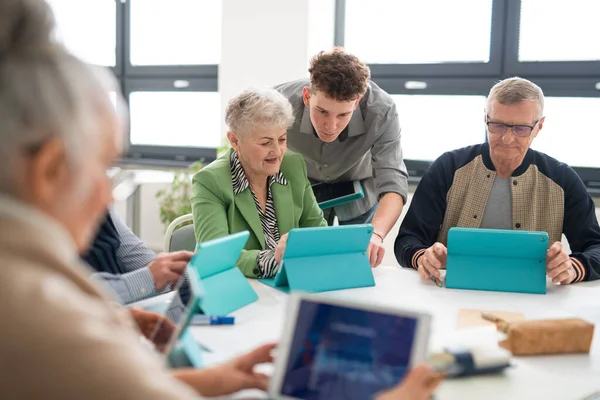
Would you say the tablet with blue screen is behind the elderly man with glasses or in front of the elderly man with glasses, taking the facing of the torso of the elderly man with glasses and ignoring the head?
in front

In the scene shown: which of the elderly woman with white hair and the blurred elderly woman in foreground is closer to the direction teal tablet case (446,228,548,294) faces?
the elderly woman with white hair

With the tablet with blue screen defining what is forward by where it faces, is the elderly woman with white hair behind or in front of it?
behind

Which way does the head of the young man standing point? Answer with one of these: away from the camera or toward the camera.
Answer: toward the camera

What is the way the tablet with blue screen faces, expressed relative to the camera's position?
facing the viewer

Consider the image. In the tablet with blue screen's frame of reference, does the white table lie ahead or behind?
behind

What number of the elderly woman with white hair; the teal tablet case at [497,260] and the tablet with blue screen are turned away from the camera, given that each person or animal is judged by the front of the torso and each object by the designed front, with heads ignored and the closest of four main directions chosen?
1

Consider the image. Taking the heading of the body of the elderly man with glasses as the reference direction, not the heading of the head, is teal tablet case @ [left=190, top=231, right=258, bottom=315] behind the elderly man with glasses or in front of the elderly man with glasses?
in front

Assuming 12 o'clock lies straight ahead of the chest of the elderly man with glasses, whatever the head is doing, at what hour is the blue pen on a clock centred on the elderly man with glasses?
The blue pen is roughly at 1 o'clock from the elderly man with glasses.

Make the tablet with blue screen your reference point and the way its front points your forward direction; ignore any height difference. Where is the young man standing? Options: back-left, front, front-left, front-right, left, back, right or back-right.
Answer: back

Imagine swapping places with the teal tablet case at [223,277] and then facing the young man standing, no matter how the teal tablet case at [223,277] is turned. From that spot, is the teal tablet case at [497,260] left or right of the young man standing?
right

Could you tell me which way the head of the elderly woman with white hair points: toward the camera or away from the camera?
toward the camera

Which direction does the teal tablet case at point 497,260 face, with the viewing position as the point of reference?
facing away from the viewer

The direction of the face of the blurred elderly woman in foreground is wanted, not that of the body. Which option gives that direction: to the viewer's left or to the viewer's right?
to the viewer's right

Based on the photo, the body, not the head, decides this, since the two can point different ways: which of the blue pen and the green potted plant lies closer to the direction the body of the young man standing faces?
the blue pen

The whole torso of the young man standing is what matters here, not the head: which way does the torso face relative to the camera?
toward the camera

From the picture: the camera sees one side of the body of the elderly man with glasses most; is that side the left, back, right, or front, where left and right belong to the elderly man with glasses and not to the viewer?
front
